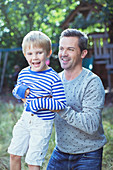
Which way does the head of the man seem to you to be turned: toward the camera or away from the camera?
toward the camera
